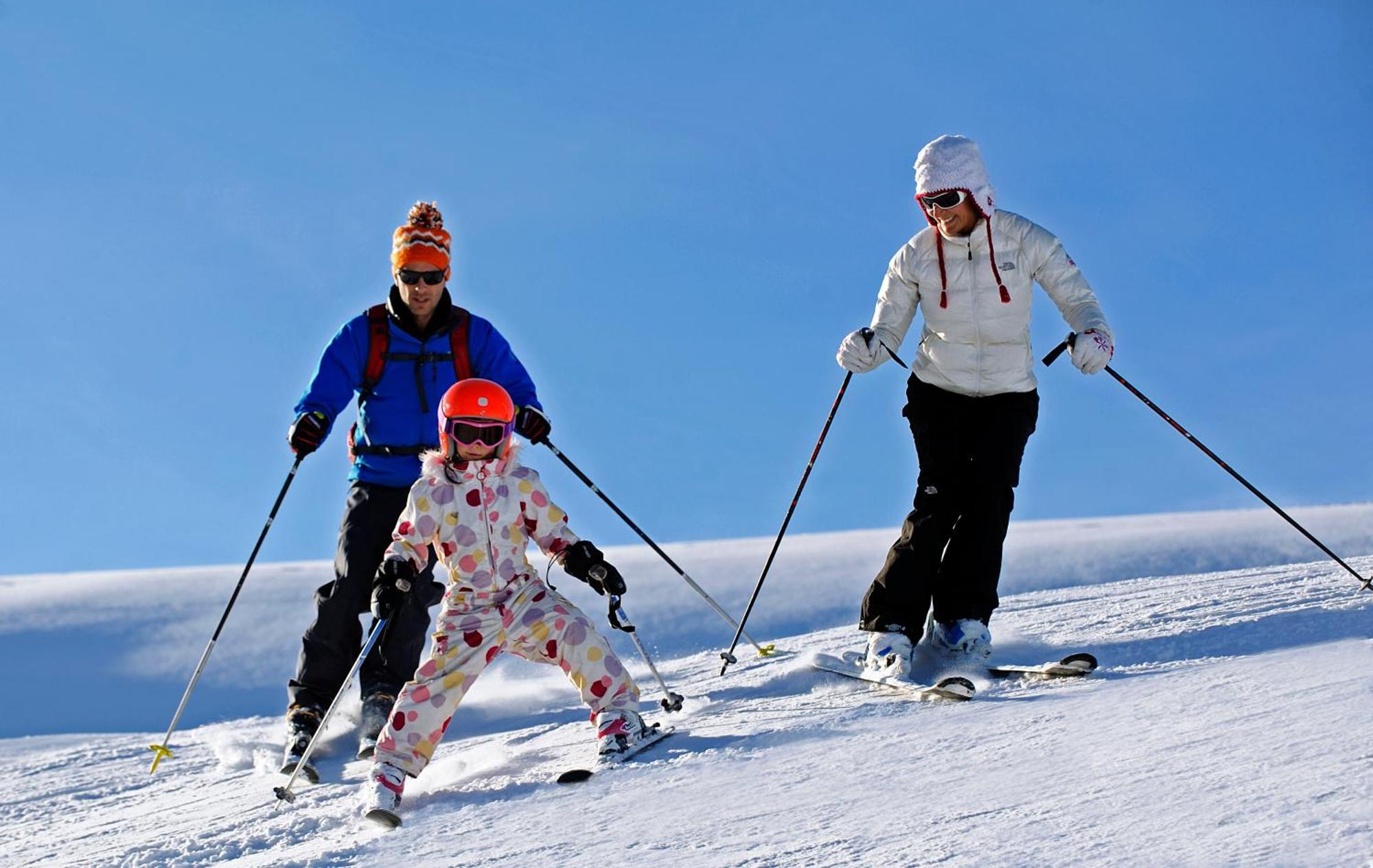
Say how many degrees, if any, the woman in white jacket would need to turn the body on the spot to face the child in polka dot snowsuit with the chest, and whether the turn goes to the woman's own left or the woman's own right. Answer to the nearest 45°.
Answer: approximately 45° to the woman's own right

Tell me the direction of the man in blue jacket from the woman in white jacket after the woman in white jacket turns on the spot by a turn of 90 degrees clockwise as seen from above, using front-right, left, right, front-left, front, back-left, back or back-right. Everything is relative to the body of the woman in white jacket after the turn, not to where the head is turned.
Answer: front

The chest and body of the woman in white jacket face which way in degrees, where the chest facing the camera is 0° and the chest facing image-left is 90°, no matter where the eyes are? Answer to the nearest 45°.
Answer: approximately 0°

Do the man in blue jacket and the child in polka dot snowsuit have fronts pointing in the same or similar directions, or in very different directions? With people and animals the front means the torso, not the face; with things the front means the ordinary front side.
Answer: same or similar directions

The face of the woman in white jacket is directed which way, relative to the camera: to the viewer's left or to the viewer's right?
to the viewer's left

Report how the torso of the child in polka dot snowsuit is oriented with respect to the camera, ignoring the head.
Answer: toward the camera

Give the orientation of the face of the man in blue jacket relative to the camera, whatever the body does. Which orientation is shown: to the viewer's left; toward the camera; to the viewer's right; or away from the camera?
toward the camera

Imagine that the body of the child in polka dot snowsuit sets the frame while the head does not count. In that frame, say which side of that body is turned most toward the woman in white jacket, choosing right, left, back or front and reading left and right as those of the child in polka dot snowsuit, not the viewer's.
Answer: left

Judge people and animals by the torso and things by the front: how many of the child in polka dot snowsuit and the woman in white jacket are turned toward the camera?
2

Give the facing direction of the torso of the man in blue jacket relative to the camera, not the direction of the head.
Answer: toward the camera
